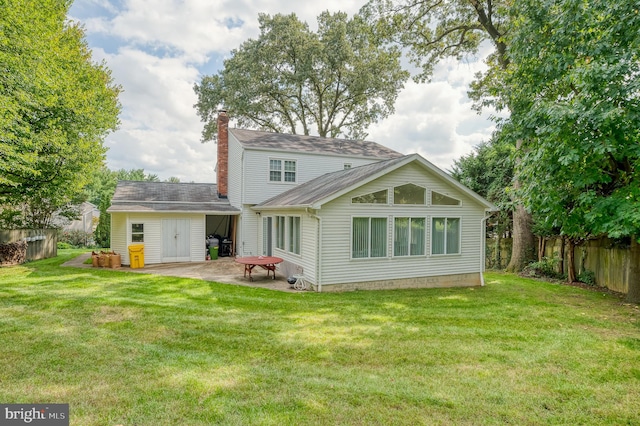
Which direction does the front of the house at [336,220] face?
away from the camera

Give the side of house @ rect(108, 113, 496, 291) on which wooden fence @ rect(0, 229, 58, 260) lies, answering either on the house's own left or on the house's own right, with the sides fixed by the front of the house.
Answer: on the house's own left

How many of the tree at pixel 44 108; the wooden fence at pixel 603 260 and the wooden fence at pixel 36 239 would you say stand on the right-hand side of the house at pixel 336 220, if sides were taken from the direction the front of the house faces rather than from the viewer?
1

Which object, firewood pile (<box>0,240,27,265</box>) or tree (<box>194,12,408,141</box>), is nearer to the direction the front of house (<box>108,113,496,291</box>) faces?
the tree

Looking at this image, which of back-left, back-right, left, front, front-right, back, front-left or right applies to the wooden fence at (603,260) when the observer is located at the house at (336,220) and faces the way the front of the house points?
right

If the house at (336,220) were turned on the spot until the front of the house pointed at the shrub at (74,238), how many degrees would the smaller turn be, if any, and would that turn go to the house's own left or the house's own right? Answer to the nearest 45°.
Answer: approximately 45° to the house's own left

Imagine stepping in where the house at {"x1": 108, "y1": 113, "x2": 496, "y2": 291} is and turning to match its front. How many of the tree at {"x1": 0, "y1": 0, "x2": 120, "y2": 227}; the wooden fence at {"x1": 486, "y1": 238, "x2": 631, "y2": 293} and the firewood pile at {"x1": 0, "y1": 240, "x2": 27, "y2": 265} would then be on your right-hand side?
1

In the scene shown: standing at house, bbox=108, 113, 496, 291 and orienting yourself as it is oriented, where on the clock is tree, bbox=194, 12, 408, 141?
The tree is roughly at 12 o'clock from the house.

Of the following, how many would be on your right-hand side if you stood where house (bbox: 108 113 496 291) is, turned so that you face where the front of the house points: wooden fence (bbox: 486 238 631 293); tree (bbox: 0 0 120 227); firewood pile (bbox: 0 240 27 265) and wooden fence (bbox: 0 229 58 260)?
1

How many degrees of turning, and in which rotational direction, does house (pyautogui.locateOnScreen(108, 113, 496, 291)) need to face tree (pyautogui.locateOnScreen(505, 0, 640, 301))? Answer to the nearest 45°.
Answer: approximately 135° to its right

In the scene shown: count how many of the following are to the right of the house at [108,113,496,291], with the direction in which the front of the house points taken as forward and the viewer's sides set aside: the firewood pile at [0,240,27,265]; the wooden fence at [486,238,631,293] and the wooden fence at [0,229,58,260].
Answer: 1

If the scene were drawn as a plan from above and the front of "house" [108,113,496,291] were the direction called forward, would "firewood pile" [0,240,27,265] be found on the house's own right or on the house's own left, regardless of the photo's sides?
on the house's own left
